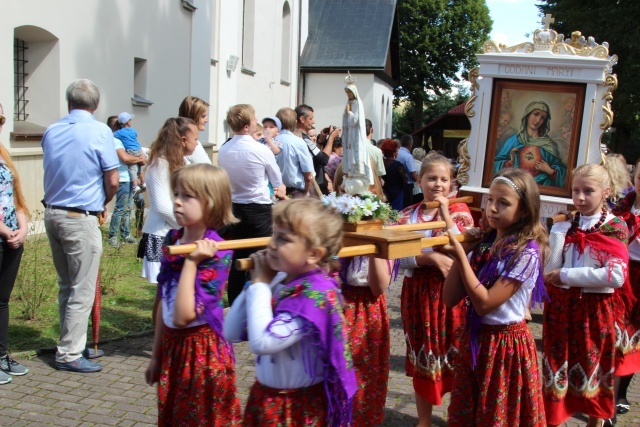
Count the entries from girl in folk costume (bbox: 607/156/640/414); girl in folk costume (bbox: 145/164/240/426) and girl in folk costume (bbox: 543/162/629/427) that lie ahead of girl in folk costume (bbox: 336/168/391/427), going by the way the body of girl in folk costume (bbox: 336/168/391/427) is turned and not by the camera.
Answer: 1

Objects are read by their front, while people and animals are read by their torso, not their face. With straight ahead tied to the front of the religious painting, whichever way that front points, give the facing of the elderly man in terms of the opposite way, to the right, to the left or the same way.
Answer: the opposite way

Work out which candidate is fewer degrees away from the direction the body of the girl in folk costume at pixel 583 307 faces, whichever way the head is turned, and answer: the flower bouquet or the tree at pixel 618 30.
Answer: the flower bouquet

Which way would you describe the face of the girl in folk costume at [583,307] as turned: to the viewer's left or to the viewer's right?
to the viewer's left

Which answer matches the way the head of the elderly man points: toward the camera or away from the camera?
away from the camera

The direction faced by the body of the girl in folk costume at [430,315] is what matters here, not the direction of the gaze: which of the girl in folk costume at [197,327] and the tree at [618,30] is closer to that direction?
the girl in folk costume

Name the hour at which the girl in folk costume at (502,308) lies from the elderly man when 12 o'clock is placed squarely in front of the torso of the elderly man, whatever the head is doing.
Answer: The girl in folk costume is roughly at 3 o'clock from the elderly man.

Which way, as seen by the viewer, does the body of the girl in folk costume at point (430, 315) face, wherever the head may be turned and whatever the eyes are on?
toward the camera

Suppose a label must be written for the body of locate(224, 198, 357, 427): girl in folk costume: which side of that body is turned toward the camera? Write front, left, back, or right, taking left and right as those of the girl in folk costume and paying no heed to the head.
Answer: left

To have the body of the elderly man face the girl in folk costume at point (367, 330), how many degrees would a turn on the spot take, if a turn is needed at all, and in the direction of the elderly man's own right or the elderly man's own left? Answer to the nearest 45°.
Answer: approximately 90° to the elderly man's own right

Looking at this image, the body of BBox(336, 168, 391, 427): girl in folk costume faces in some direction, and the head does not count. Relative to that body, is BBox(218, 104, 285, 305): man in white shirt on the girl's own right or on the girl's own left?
on the girl's own right

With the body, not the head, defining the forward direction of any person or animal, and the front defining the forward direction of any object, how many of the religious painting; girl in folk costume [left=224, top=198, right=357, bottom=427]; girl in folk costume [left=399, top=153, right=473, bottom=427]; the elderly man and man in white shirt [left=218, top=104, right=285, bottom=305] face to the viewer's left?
1

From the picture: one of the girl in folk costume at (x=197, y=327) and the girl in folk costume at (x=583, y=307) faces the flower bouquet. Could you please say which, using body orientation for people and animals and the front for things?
the girl in folk costume at (x=583, y=307)

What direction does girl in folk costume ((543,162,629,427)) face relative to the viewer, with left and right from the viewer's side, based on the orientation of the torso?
facing the viewer and to the left of the viewer
